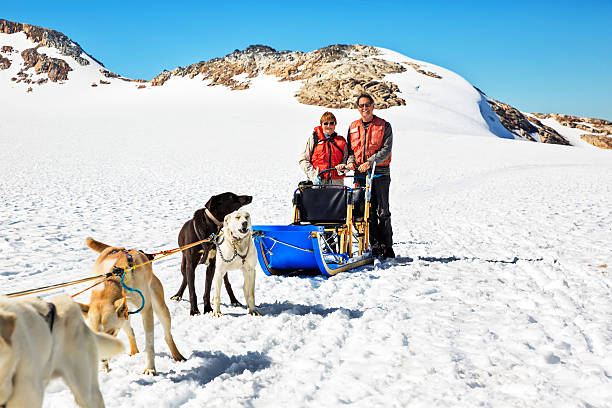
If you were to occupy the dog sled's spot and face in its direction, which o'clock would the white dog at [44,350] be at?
The white dog is roughly at 11 o'clock from the dog sled.

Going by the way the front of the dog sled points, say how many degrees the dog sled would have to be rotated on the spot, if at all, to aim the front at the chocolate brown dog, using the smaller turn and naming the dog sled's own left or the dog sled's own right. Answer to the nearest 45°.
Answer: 0° — it already faces it

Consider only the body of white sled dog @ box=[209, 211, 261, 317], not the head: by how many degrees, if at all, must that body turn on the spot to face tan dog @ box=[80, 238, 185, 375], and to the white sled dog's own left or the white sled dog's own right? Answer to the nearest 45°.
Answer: approximately 45° to the white sled dog's own right

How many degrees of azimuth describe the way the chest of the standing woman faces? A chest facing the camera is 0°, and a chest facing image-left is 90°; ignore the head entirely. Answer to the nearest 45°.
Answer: approximately 0°

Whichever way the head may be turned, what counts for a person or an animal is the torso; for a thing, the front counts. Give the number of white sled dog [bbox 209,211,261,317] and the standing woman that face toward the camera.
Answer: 2

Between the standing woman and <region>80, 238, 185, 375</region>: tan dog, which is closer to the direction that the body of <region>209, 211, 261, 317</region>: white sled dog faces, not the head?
the tan dog

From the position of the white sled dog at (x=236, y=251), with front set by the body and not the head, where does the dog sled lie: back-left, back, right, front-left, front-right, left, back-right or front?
back-left

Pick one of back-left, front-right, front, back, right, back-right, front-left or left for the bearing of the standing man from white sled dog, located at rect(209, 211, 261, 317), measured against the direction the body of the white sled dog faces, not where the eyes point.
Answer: back-left

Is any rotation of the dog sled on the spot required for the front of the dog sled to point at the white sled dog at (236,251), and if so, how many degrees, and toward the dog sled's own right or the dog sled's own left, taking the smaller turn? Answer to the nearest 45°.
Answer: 0° — it already faces it

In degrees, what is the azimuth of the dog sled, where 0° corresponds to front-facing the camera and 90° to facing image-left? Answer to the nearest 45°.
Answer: approximately 45°
